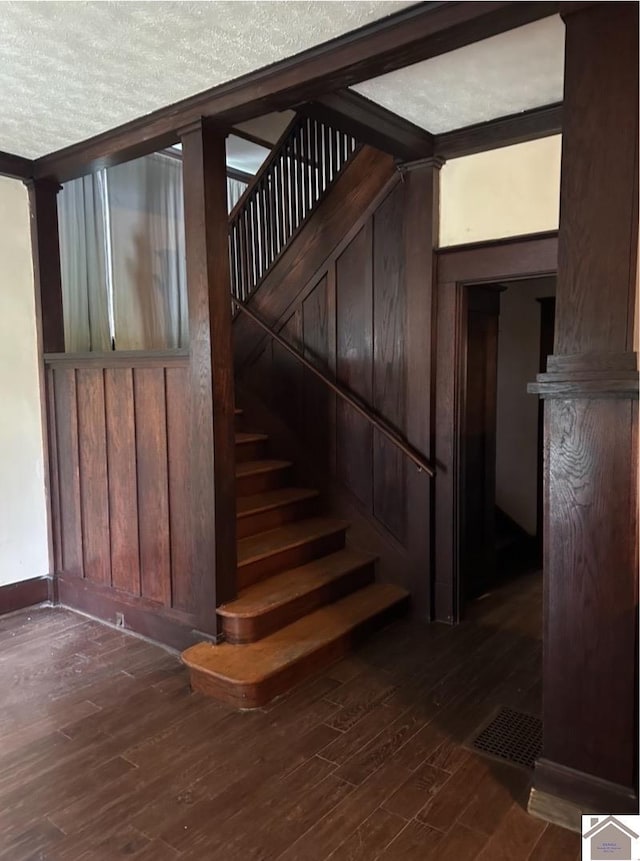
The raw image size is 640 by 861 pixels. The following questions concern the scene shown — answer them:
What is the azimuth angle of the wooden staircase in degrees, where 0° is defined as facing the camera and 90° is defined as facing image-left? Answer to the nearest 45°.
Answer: approximately 315°
